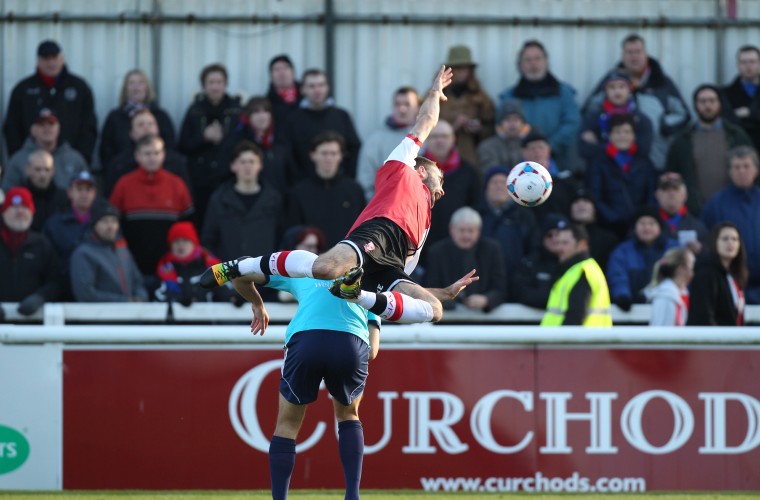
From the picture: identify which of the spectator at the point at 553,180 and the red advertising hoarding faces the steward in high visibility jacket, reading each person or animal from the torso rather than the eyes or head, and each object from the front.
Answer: the spectator

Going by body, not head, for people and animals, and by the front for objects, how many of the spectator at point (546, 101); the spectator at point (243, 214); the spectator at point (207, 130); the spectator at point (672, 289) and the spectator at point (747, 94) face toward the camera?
4

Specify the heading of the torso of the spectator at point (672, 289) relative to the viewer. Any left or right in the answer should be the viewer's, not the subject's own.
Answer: facing to the right of the viewer

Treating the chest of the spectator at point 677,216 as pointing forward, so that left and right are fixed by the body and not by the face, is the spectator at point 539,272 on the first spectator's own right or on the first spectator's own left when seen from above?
on the first spectator's own right

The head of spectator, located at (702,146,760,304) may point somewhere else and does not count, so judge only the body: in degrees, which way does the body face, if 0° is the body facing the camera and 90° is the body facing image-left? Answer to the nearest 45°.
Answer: approximately 0°

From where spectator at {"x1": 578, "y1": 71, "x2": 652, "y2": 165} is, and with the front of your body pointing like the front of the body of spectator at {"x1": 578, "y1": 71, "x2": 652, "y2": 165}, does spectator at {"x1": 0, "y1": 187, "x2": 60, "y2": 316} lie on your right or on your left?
on your right
